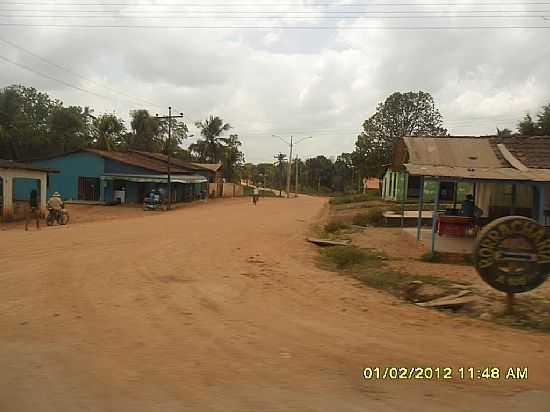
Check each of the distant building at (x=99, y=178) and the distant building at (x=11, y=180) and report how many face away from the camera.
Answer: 0

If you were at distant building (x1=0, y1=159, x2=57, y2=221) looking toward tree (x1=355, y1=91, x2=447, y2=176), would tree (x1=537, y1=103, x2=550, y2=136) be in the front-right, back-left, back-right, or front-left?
front-right

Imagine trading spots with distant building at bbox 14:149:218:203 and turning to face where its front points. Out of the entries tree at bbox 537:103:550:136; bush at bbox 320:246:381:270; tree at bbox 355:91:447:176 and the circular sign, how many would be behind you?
0

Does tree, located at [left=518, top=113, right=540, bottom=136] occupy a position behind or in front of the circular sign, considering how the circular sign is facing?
behind

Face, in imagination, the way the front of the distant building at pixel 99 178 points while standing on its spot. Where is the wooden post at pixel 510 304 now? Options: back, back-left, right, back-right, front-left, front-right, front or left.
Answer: front-right

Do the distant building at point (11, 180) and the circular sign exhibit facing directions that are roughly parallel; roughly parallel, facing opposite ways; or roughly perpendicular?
roughly perpendicular

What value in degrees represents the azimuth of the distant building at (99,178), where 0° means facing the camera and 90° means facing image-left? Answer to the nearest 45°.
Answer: approximately 315°

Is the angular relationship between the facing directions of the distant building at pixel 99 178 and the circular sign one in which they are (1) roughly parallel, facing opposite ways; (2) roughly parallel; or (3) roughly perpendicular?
roughly perpendicular

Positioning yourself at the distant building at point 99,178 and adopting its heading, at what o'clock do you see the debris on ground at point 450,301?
The debris on ground is roughly at 1 o'clock from the distant building.

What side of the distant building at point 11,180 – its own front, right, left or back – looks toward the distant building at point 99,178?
left

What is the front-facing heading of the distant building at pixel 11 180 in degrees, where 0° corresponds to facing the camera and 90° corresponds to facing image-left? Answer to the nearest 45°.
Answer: approximately 315°

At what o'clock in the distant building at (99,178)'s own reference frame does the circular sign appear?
The circular sign is roughly at 1 o'clock from the distant building.

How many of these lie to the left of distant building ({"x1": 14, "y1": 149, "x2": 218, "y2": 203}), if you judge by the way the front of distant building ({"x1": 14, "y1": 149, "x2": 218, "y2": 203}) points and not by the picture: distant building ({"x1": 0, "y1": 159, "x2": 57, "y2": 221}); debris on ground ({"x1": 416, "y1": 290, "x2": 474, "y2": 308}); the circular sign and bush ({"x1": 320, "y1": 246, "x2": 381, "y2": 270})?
0

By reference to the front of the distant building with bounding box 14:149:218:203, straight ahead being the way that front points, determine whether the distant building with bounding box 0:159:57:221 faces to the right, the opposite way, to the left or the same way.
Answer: the same way

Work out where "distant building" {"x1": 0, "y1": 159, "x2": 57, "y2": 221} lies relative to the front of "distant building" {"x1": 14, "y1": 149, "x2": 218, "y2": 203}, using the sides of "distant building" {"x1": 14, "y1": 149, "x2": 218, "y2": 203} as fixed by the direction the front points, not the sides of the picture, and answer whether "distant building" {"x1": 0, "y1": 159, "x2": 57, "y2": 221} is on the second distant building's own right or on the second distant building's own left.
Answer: on the second distant building's own right

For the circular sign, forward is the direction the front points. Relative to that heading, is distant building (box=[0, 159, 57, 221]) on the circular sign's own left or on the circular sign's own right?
on the circular sign's own right

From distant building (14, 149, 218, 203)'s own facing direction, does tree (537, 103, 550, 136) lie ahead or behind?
ahead

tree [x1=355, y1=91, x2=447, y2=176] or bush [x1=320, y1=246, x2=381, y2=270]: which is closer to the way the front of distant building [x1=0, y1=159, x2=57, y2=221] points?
the bush

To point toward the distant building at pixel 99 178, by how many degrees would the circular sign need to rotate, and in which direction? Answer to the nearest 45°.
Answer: approximately 135° to its right

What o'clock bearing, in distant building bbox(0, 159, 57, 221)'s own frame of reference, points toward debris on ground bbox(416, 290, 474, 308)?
The debris on ground is roughly at 1 o'clock from the distant building.
